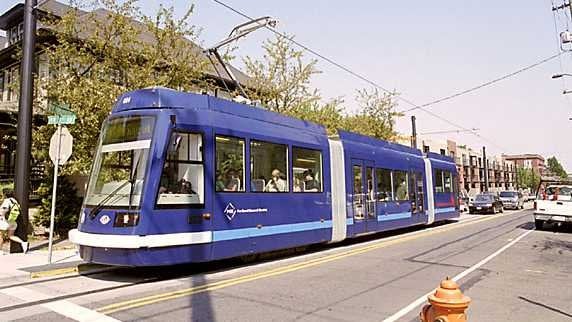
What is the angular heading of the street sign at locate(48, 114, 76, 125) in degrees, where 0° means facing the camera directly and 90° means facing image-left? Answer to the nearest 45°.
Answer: approximately 0°

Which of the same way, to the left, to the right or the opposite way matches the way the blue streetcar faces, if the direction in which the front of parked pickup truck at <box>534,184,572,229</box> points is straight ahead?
the opposite way

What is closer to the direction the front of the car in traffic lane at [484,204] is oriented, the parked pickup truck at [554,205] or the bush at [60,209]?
the bush

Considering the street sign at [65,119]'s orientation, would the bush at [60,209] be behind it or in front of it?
behind

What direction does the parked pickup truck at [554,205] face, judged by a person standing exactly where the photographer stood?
facing away from the viewer

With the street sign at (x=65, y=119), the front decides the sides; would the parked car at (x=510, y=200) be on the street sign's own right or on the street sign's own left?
on the street sign's own left
